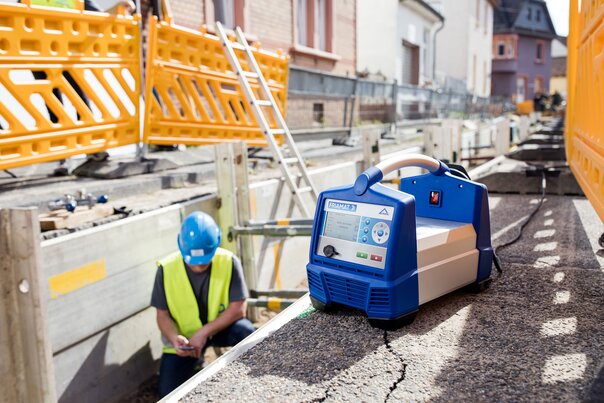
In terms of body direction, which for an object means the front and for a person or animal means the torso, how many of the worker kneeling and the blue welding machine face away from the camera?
0

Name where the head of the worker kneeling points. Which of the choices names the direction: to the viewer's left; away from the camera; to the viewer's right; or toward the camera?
toward the camera

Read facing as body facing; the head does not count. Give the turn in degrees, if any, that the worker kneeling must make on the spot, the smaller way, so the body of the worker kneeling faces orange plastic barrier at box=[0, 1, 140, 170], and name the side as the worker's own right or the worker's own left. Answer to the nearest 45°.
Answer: approximately 135° to the worker's own right

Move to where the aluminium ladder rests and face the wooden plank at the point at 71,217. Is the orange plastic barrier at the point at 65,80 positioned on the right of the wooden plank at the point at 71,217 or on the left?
right

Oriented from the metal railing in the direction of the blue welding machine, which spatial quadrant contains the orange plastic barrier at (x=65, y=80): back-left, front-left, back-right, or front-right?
front-right

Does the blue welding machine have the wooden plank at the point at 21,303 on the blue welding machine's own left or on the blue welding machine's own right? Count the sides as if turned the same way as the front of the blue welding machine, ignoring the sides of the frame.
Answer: on the blue welding machine's own right

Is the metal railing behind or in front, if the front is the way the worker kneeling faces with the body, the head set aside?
behind

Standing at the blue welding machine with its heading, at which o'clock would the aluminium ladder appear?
The aluminium ladder is roughly at 4 o'clock from the blue welding machine.

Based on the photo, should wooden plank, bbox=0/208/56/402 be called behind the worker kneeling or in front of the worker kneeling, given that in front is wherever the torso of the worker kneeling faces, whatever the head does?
in front

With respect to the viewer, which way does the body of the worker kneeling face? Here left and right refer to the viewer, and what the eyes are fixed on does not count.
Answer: facing the viewer

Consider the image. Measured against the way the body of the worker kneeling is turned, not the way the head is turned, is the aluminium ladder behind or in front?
behind

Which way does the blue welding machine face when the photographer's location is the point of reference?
facing the viewer and to the left of the viewer

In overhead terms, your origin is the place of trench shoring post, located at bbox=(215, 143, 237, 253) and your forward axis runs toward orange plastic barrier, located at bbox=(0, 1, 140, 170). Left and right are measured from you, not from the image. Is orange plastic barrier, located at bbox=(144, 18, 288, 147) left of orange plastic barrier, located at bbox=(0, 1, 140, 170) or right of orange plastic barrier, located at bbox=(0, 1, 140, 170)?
right

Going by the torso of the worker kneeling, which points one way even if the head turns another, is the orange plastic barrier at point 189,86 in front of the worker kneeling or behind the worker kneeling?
behind
